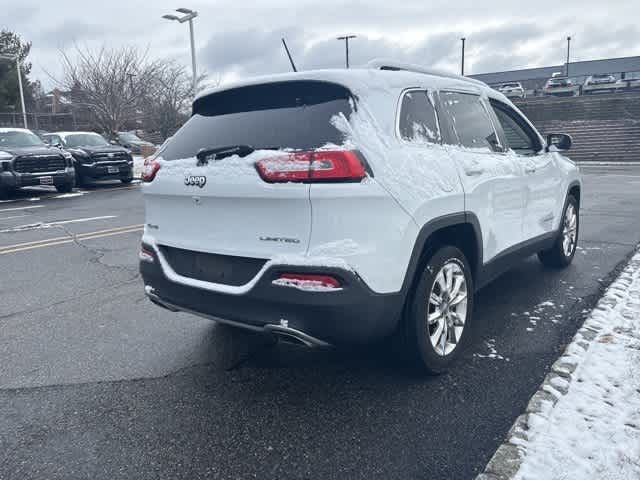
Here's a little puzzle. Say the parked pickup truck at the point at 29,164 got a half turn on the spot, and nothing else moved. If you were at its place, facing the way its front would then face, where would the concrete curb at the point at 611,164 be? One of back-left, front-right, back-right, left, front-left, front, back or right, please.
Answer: back-right

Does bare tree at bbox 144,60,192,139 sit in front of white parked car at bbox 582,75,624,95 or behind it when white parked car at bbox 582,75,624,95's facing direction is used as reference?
in front

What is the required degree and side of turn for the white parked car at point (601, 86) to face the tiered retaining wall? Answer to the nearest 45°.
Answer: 0° — it already faces it

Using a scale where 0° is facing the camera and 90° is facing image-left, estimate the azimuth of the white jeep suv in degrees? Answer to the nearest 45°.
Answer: approximately 225°

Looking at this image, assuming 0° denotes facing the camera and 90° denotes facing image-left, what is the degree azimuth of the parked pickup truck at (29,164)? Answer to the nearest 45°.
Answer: approximately 315°

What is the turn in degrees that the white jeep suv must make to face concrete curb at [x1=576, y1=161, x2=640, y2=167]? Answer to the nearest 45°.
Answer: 0° — it already faces it

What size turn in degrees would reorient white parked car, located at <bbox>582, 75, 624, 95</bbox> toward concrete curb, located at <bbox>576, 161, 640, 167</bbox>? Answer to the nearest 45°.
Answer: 0° — it already faces it

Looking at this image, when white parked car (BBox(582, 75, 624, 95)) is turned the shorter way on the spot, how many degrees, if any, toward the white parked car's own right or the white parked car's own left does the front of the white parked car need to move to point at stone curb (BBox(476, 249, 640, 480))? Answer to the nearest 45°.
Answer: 0° — it already faces it

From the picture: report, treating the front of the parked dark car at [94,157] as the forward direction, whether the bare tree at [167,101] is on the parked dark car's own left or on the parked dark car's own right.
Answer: on the parked dark car's own left

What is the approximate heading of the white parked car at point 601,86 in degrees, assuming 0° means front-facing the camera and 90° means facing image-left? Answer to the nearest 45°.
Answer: approximately 0°
